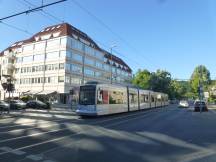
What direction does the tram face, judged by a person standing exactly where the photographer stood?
facing the viewer and to the left of the viewer
